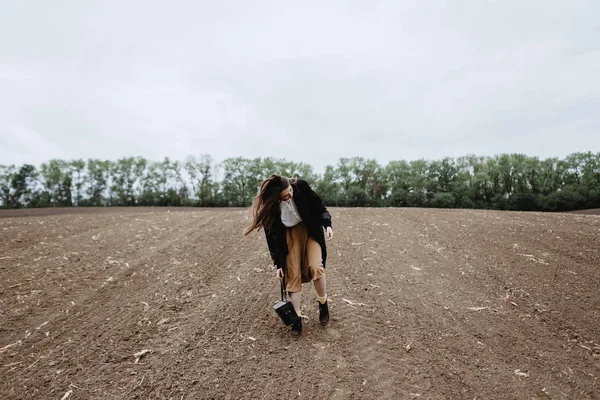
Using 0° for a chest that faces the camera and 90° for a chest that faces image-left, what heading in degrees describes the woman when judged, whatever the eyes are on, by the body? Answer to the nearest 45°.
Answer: approximately 0°
